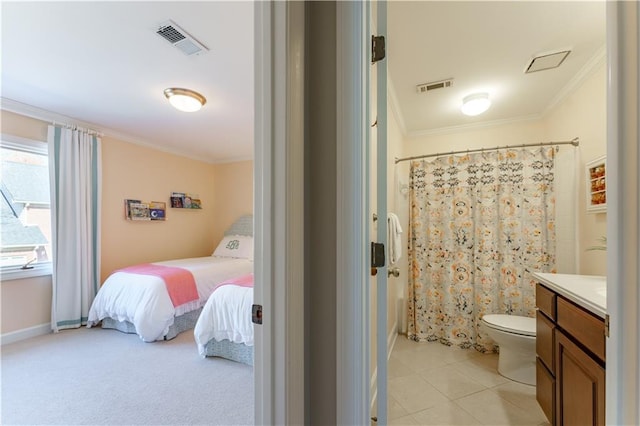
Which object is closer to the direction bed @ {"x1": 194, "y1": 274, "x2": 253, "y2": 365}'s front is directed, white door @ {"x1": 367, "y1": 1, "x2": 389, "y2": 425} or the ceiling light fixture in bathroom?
the white door

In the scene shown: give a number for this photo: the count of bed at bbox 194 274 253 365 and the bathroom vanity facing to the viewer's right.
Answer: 0

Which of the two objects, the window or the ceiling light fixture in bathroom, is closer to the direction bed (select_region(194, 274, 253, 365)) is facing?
the window

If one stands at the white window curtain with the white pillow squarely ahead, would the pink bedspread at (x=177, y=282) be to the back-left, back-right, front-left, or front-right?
front-right

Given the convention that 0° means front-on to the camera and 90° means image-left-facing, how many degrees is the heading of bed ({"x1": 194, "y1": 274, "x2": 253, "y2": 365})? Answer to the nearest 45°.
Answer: approximately 45°

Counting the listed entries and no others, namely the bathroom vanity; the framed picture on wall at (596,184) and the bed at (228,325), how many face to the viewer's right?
0

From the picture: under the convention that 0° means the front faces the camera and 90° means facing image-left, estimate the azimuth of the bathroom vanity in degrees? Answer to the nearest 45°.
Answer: approximately 45°

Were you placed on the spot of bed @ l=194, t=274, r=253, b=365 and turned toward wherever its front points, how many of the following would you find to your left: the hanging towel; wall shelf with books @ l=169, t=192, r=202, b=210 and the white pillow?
1

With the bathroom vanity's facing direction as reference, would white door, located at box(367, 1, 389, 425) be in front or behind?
in front

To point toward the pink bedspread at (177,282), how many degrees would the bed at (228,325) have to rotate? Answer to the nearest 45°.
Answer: approximately 90° to its right

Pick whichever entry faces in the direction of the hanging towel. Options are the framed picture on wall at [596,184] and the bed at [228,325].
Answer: the framed picture on wall

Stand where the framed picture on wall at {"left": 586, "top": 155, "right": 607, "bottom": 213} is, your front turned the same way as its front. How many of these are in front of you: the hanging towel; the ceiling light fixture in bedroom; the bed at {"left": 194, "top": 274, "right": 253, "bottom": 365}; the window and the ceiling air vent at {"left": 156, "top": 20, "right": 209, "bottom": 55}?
5

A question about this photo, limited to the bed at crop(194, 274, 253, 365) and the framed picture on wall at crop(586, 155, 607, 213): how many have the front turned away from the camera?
0
